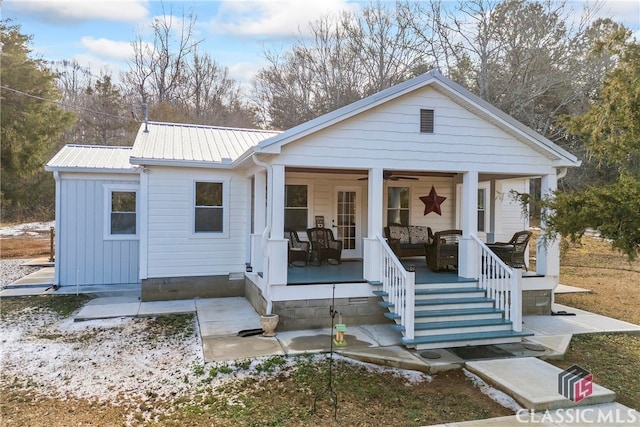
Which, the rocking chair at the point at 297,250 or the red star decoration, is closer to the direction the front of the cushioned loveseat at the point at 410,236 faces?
the rocking chair

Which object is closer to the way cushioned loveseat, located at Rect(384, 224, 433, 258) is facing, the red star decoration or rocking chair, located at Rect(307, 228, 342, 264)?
the rocking chair

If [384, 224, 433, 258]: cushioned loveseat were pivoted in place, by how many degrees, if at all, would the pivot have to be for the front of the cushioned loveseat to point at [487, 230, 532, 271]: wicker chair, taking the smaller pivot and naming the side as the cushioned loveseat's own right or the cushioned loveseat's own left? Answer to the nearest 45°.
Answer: approximately 45° to the cushioned loveseat's own left

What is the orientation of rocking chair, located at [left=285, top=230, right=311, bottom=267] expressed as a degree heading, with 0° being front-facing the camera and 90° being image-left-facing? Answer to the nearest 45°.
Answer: approximately 315°

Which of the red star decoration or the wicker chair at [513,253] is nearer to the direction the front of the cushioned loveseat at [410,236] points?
the wicker chair

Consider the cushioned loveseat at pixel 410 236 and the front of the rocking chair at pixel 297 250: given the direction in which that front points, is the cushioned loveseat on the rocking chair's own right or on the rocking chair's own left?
on the rocking chair's own left

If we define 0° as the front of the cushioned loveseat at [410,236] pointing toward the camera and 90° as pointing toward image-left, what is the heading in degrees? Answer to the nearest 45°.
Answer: approximately 0°
